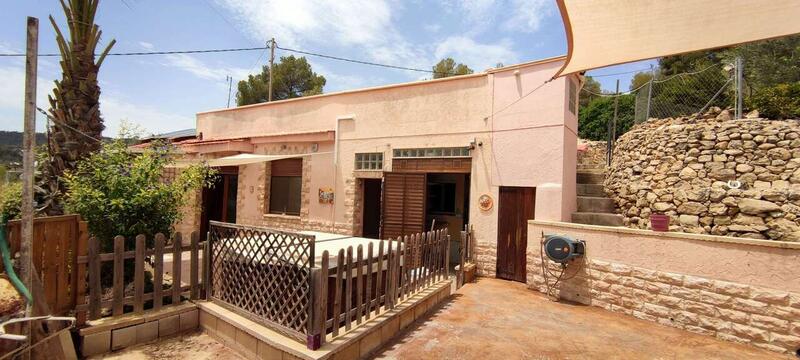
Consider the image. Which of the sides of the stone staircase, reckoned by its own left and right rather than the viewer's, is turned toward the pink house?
right

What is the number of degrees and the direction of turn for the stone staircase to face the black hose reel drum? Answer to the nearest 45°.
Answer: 0° — it already faces it

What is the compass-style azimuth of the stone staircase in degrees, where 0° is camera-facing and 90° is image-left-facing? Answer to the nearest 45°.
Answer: approximately 0°

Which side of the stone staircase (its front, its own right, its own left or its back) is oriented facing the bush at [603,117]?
back

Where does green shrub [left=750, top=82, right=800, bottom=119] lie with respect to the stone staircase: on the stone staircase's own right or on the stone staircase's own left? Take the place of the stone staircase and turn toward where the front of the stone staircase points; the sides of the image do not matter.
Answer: on the stone staircase's own left

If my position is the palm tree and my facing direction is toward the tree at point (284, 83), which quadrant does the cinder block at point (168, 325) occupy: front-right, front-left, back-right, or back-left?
back-right

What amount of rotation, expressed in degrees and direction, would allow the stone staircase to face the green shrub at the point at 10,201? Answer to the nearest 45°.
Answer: approximately 45° to its right

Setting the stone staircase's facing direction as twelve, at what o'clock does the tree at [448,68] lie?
The tree is roughly at 5 o'clock from the stone staircase.

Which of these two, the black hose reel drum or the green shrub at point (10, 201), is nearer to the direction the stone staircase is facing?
the black hose reel drum
